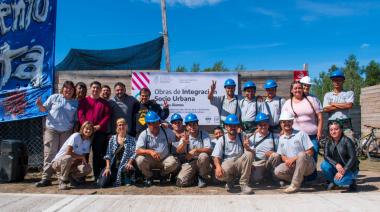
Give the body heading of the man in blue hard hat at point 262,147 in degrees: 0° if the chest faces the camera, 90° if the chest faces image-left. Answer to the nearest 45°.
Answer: approximately 0°

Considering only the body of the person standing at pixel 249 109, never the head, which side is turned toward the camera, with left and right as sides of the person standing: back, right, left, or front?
front

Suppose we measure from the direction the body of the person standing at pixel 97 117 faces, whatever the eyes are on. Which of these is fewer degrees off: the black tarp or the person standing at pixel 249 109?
the person standing

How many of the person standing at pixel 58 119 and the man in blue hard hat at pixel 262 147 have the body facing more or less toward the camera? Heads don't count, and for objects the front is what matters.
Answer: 2

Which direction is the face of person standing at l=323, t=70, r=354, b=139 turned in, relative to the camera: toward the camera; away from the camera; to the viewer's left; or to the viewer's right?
toward the camera

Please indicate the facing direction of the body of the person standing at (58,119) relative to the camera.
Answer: toward the camera

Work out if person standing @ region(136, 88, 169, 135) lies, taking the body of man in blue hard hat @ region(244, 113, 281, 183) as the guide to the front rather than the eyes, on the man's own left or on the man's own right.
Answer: on the man's own right

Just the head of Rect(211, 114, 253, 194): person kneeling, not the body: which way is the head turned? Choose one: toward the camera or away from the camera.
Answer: toward the camera

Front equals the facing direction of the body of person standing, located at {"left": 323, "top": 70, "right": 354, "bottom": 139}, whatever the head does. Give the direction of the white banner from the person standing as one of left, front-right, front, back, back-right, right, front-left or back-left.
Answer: right

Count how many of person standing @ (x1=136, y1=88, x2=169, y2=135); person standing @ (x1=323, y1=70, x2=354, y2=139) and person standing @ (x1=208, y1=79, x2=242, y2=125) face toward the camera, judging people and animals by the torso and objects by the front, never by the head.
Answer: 3

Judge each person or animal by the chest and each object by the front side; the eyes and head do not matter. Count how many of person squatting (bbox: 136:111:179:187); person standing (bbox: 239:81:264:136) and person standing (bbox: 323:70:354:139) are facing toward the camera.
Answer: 3

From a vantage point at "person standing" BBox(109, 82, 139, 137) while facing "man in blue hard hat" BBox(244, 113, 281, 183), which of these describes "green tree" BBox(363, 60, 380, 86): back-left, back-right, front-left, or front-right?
front-left

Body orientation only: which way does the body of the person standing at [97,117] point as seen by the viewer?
toward the camera

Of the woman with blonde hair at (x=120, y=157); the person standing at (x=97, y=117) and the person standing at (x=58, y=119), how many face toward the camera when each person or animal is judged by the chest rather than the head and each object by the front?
3
